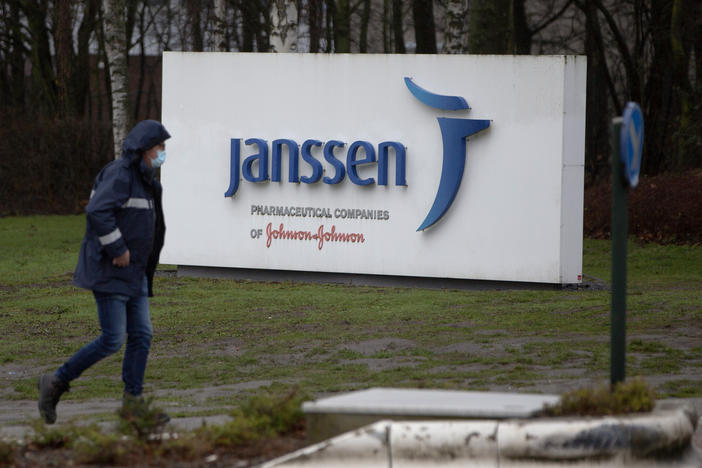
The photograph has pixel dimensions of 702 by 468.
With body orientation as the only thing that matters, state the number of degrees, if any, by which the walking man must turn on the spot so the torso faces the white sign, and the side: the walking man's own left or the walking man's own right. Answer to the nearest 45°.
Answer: approximately 45° to the walking man's own left

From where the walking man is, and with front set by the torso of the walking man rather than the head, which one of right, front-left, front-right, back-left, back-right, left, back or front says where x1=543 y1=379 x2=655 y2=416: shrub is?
front-right

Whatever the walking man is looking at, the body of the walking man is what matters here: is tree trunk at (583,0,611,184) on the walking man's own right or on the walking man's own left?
on the walking man's own left

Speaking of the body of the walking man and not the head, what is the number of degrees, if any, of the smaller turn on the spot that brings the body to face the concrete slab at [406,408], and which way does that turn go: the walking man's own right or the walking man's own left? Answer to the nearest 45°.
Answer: approximately 45° to the walking man's own right

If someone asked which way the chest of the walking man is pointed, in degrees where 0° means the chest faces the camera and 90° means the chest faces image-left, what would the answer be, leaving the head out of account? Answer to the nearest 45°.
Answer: approximately 270°

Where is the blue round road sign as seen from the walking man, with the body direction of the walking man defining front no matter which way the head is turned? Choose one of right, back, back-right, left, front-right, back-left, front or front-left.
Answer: front-right
